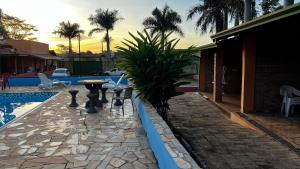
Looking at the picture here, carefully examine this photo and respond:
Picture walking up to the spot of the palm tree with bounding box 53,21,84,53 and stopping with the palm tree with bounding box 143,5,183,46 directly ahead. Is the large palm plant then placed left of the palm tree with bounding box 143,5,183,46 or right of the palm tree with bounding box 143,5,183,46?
right

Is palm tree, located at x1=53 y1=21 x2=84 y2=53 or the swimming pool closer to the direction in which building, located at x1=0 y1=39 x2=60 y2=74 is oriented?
the swimming pool

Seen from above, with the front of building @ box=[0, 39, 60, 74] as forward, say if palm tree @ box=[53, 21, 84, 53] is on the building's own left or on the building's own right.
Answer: on the building's own left

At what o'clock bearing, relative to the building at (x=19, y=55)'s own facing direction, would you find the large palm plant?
The large palm plant is roughly at 1 o'clock from the building.

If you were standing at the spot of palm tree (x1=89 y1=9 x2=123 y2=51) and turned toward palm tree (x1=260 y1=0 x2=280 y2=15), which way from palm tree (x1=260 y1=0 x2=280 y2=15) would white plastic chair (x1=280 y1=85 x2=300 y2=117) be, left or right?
right

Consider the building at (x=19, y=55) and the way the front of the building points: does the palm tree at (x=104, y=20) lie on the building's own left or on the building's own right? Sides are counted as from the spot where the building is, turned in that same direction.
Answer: on the building's own left

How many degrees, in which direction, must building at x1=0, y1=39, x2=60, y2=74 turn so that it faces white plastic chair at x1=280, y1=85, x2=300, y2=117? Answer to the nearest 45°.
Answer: approximately 45° to its right

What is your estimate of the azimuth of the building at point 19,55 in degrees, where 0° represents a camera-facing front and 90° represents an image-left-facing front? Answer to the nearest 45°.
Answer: approximately 315°
